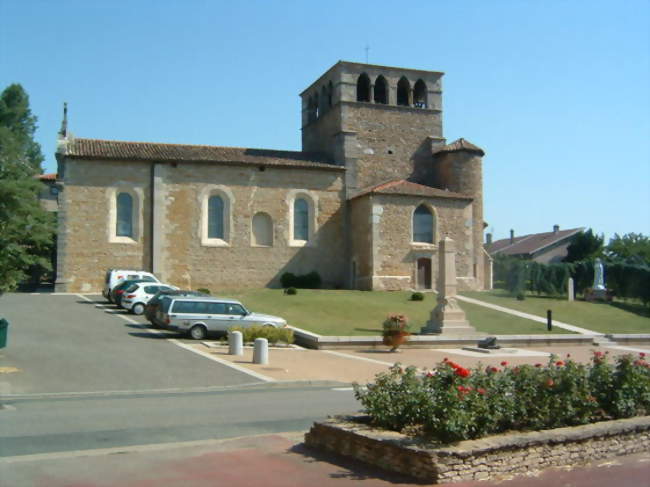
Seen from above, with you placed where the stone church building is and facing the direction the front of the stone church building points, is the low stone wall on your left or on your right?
on your left

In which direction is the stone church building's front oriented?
to the viewer's left

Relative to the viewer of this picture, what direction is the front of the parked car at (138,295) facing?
facing away from the viewer and to the right of the viewer

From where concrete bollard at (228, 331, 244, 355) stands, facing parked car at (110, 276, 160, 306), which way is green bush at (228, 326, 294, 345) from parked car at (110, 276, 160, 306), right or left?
right

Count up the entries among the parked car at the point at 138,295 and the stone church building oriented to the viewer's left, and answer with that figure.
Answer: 1

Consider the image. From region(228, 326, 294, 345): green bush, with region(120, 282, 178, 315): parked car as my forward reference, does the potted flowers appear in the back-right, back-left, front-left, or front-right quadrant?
back-right

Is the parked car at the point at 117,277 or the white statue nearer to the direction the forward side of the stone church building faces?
the parked car

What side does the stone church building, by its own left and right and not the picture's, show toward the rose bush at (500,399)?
left

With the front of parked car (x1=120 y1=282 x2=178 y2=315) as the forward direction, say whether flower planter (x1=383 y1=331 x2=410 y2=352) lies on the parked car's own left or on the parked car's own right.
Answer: on the parked car's own right

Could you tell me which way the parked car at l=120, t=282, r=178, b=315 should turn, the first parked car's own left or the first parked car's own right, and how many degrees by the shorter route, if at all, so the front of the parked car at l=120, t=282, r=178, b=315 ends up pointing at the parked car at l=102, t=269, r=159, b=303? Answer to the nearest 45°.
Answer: approximately 45° to the first parked car's own left

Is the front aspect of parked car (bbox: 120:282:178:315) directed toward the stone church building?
yes
